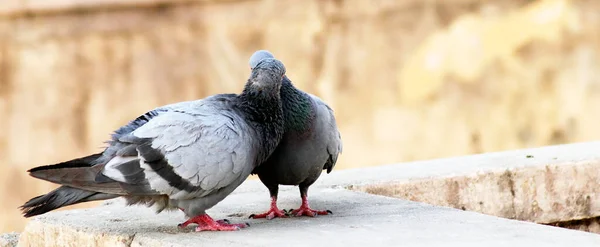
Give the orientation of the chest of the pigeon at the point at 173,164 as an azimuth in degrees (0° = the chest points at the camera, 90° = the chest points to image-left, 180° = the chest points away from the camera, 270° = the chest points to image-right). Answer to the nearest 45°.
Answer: approximately 270°

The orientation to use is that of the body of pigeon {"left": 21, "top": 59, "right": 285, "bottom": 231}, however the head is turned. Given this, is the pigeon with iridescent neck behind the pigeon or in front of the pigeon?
in front
